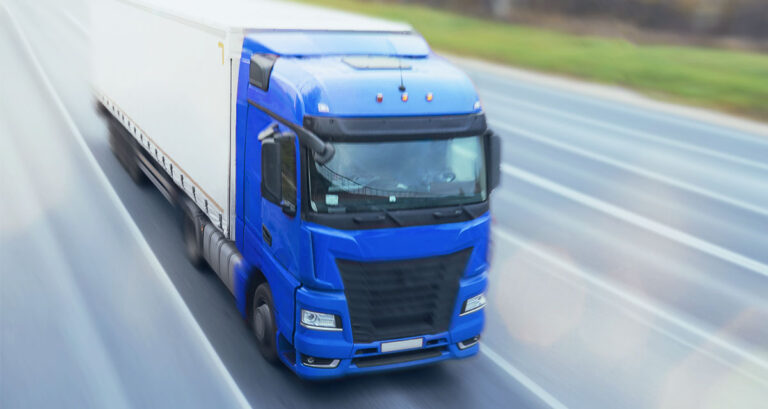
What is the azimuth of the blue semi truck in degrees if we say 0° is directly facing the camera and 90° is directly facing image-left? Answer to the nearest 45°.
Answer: approximately 315°
